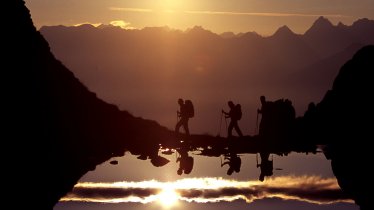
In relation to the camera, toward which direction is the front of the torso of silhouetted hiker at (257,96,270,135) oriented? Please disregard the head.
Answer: to the viewer's left

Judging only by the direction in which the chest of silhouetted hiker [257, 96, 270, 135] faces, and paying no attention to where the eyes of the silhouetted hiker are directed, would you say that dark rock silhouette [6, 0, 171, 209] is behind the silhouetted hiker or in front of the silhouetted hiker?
in front

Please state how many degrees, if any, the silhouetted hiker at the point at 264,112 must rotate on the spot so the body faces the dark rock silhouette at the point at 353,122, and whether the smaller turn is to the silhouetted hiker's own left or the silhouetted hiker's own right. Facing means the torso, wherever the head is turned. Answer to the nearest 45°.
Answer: approximately 135° to the silhouetted hiker's own left
